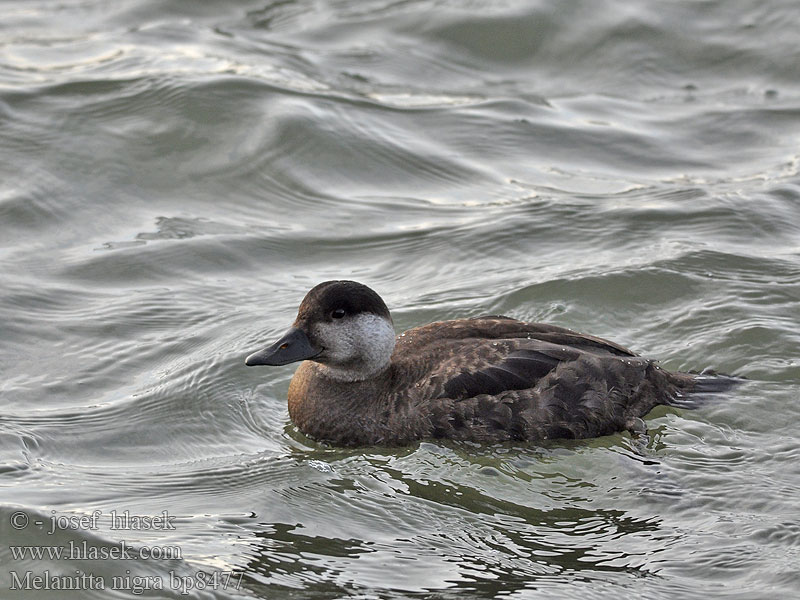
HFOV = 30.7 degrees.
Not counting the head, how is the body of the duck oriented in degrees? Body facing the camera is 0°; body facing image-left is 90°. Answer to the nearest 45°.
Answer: approximately 90°
